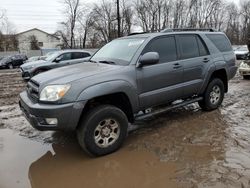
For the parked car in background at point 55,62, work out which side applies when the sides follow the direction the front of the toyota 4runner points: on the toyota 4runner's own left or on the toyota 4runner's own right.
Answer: on the toyota 4runner's own right

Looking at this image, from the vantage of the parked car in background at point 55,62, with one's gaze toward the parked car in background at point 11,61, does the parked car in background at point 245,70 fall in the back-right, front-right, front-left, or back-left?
back-right

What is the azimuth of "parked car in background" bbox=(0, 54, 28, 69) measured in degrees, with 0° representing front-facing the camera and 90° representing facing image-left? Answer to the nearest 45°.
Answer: approximately 45°

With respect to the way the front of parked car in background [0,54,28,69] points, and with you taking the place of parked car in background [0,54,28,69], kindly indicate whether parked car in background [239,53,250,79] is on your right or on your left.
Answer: on your left
